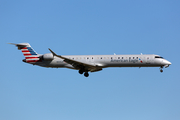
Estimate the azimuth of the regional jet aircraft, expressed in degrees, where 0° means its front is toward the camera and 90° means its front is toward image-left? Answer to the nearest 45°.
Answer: approximately 270°
